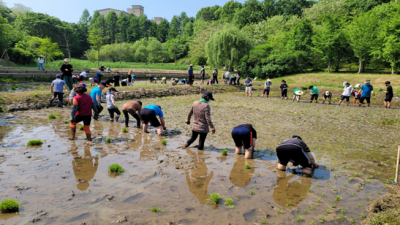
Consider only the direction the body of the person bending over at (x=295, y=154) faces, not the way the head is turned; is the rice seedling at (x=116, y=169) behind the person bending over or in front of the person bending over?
behind

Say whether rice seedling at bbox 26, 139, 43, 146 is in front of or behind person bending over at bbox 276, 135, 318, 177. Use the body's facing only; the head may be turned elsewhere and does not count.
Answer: behind

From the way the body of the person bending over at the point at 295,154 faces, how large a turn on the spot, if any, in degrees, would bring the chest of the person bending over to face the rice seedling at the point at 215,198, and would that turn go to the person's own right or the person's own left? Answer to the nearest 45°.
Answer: approximately 180°

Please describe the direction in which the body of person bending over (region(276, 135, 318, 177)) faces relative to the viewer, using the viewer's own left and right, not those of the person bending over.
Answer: facing away from the viewer and to the right of the viewer

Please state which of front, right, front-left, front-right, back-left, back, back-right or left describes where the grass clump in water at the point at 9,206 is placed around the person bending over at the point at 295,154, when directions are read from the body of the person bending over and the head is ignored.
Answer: back

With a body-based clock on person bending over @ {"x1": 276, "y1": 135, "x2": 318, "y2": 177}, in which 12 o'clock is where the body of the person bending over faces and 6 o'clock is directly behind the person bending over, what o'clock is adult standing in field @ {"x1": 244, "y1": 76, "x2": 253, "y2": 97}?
The adult standing in field is roughly at 10 o'clock from the person bending over.
